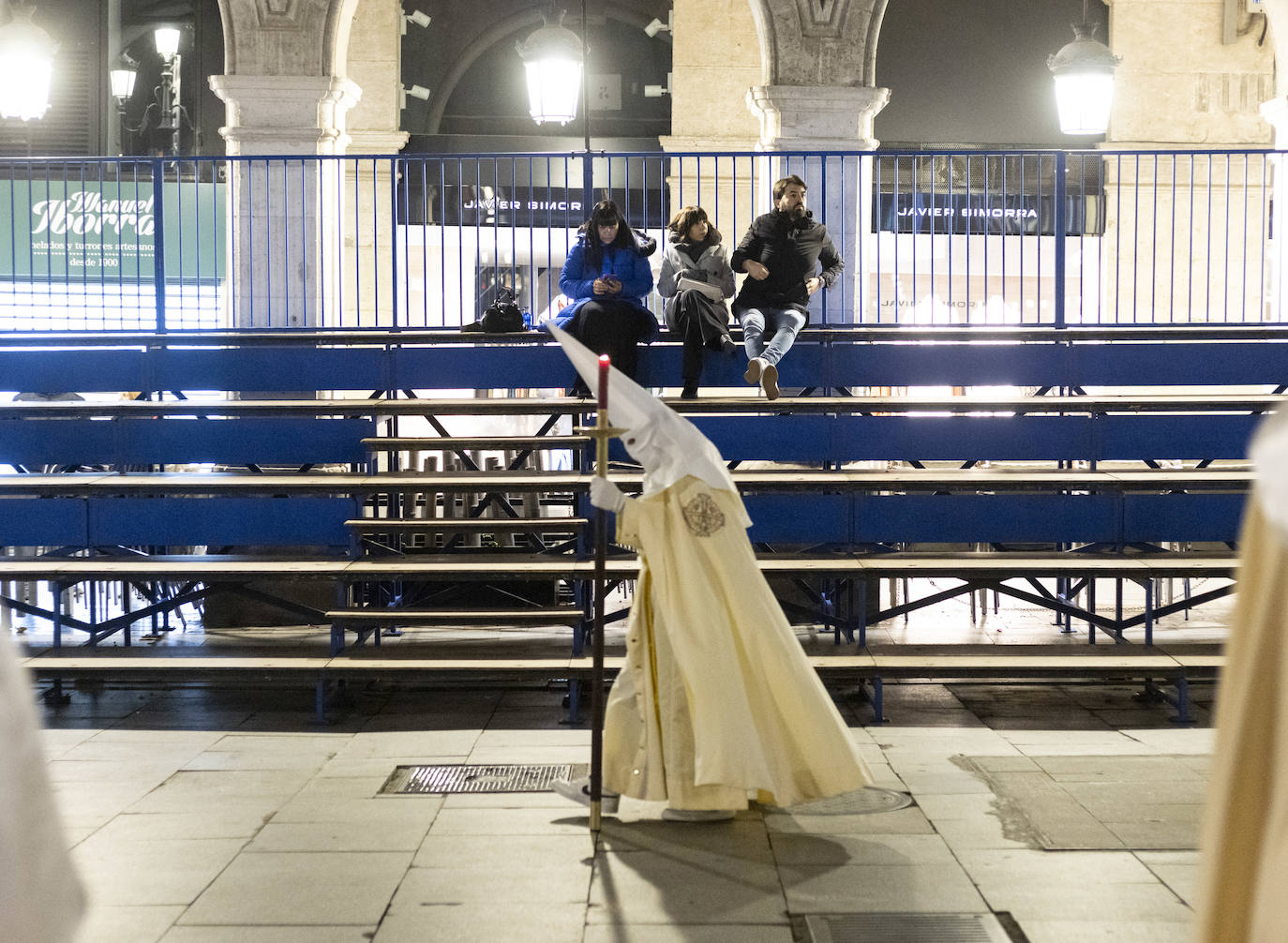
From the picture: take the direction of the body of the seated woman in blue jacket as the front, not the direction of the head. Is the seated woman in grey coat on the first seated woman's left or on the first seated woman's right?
on the first seated woman's left

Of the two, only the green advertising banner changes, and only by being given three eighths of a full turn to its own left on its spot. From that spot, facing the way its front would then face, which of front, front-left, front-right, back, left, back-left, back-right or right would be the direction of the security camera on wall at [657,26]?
front-right

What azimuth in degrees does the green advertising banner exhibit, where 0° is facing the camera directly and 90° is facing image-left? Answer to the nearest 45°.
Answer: approximately 0°

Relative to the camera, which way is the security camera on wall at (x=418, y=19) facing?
to the viewer's right

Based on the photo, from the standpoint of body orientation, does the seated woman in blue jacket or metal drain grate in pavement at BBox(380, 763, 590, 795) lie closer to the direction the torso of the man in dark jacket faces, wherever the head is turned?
the metal drain grate in pavement

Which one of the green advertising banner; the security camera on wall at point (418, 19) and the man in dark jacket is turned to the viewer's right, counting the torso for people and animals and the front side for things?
the security camera on wall

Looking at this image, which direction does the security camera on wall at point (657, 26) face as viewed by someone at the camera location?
facing to the left of the viewer

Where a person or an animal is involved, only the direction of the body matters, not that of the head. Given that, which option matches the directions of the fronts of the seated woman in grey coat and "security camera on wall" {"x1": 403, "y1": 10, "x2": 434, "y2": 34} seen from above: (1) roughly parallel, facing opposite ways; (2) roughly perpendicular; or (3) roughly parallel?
roughly perpendicular

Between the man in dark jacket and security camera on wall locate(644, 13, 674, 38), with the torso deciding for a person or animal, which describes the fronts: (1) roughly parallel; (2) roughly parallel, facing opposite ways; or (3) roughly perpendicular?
roughly perpendicular

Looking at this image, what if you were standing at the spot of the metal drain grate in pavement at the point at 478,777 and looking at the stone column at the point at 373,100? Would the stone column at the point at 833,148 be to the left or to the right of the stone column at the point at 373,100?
right

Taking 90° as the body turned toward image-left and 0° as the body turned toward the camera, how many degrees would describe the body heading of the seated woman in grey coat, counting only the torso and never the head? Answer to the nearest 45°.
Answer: approximately 0°
